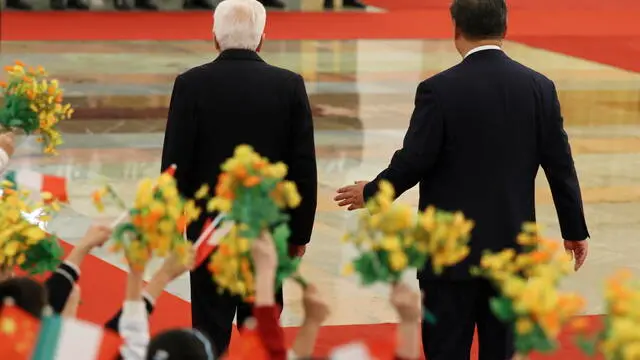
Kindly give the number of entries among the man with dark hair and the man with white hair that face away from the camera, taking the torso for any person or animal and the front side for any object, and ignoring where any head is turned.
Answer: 2

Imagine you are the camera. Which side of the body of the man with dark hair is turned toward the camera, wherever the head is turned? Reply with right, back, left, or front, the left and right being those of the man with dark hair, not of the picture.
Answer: back

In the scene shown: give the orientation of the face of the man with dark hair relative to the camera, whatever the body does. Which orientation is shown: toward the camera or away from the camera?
away from the camera

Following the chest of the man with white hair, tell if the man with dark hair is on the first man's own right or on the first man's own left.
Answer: on the first man's own right

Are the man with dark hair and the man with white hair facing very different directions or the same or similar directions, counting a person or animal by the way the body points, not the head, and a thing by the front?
same or similar directions

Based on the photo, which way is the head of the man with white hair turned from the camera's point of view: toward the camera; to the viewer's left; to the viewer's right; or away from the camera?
away from the camera

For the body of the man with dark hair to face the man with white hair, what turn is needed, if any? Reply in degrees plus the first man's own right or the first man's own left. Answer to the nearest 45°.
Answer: approximately 90° to the first man's own left

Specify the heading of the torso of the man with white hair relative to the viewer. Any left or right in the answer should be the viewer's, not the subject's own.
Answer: facing away from the viewer
